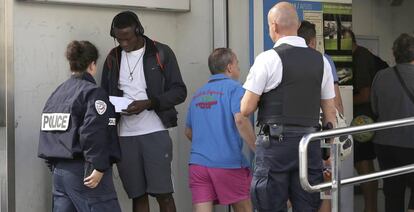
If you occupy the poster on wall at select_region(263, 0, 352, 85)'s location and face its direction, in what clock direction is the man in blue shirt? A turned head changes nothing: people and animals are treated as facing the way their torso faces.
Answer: The man in blue shirt is roughly at 1 o'clock from the poster on wall.

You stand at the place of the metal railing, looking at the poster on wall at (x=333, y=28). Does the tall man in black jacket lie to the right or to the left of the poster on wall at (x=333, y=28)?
left

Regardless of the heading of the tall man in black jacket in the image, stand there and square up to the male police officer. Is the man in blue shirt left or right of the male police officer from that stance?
left

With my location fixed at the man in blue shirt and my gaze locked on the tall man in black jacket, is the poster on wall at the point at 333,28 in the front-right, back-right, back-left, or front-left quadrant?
back-right

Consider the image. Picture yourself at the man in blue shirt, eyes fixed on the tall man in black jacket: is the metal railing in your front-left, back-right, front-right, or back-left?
back-left

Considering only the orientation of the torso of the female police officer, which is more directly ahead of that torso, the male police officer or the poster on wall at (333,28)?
the poster on wall

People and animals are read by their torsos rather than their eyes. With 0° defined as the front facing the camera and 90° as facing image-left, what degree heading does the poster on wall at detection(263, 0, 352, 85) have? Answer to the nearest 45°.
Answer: approximately 0°

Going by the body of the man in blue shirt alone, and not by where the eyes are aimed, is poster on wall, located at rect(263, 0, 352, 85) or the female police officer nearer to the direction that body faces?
the poster on wall

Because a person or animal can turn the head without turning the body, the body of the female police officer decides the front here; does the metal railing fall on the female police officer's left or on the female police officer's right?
on the female police officer's right

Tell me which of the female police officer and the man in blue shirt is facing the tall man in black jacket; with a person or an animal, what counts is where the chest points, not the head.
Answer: the female police officer

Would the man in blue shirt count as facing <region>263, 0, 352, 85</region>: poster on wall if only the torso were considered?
yes

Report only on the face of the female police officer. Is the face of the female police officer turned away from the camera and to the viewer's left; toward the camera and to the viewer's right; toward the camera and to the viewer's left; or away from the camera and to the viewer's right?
away from the camera and to the viewer's right

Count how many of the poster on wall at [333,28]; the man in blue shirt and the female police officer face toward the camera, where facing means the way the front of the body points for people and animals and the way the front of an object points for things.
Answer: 1

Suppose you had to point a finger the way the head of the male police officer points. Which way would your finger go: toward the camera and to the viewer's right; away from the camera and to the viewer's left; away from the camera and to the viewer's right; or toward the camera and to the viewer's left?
away from the camera and to the viewer's left

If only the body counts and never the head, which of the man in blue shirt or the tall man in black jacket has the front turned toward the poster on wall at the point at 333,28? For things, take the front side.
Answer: the man in blue shirt
